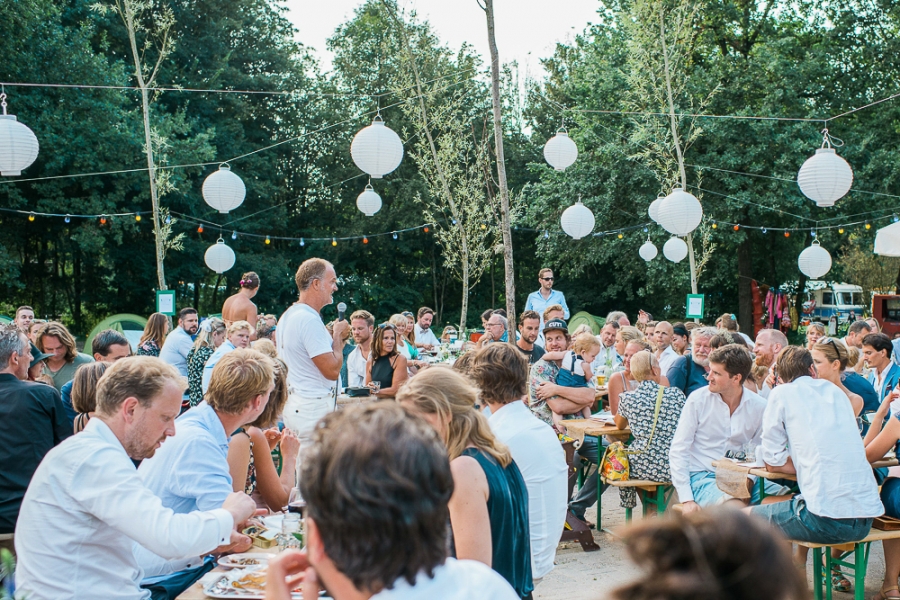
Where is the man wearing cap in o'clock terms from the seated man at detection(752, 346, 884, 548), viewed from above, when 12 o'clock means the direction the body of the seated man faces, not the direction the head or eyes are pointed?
The man wearing cap is roughly at 12 o'clock from the seated man.

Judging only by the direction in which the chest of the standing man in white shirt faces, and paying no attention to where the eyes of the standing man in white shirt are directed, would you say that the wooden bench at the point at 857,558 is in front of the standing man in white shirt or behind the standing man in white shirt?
in front

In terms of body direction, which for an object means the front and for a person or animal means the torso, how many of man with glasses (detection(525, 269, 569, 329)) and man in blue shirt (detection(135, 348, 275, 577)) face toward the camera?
1

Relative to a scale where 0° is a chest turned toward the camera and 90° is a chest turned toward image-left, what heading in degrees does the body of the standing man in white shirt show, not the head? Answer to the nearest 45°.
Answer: approximately 270°

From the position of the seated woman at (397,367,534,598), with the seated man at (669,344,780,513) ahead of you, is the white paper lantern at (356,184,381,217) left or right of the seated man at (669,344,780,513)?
left

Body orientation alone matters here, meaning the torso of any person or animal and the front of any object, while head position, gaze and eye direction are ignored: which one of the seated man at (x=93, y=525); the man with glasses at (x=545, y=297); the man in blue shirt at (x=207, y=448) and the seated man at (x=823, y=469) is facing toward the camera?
the man with glasses

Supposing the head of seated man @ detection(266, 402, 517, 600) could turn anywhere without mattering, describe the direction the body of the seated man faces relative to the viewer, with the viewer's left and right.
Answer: facing away from the viewer and to the left of the viewer

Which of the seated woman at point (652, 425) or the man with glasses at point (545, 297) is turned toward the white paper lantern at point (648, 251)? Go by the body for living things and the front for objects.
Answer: the seated woman

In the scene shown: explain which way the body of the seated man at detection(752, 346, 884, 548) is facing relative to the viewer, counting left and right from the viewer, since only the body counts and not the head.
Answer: facing away from the viewer and to the left of the viewer

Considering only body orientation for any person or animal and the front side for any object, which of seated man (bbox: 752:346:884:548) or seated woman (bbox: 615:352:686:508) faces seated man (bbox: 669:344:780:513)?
seated man (bbox: 752:346:884:548)

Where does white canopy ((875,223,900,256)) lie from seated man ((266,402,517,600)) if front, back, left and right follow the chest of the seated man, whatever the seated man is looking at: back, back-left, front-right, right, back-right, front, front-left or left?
right

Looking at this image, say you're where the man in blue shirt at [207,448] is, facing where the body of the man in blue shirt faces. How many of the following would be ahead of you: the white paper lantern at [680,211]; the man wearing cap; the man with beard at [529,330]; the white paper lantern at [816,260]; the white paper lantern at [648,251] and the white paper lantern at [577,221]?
6

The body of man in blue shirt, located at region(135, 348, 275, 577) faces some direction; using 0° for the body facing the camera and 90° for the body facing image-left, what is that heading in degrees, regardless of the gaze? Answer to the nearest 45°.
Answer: approximately 225°

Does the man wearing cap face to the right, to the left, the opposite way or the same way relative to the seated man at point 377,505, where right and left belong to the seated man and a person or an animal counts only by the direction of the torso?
the opposite way
